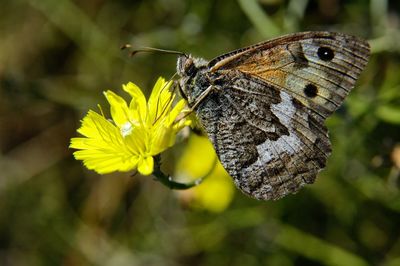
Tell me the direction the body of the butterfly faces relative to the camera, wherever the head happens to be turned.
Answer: to the viewer's left

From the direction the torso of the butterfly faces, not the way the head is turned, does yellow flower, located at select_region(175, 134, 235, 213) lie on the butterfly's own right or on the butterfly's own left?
on the butterfly's own right
